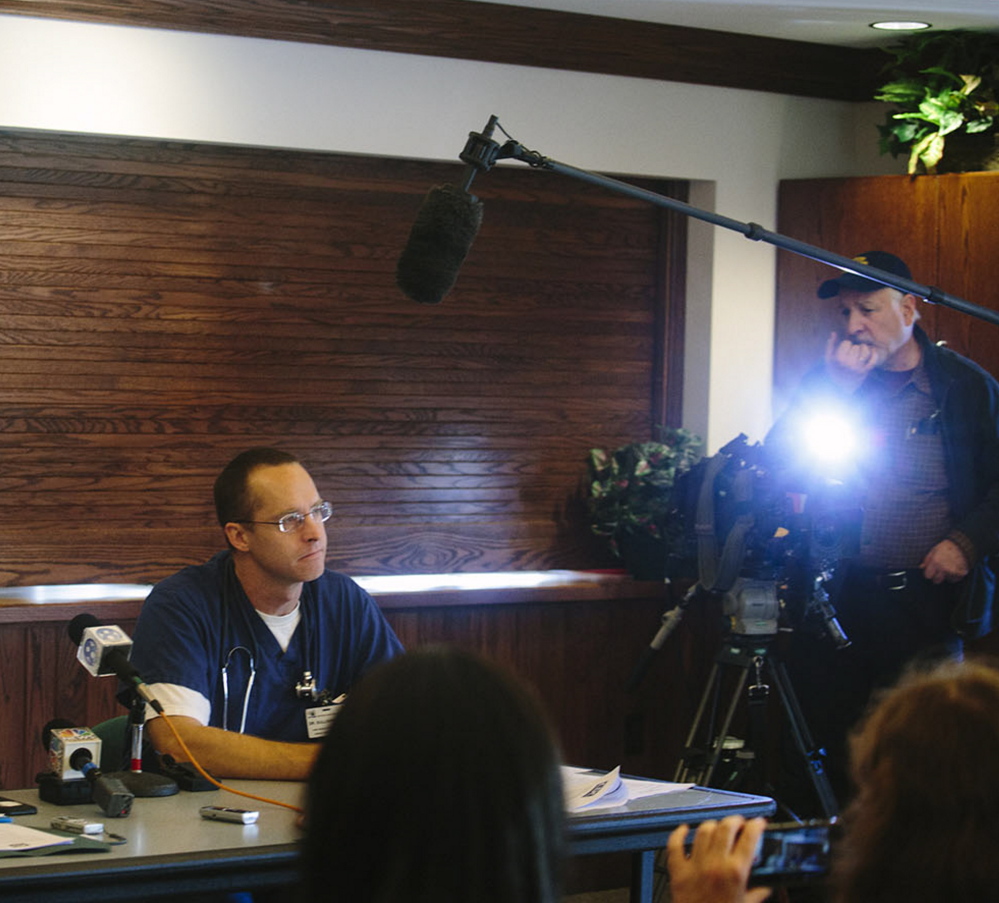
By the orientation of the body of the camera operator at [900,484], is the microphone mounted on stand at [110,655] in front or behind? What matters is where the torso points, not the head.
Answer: in front

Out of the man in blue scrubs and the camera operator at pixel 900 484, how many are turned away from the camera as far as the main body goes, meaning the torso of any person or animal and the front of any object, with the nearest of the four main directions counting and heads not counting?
0

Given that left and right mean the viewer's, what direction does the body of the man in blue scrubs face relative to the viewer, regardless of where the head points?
facing the viewer and to the right of the viewer

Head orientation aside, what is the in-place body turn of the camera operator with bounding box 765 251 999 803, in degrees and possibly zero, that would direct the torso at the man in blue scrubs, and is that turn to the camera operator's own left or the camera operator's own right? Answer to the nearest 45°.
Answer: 0° — they already face them

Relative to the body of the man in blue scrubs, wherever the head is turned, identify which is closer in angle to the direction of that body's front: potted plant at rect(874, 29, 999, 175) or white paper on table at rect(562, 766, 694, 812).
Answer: the white paper on table

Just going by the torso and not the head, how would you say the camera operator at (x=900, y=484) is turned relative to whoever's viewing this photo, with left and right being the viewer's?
facing the viewer and to the left of the viewer

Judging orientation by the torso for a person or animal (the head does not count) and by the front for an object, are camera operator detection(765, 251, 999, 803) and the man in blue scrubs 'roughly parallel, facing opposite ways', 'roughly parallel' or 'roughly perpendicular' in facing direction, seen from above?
roughly perpendicular

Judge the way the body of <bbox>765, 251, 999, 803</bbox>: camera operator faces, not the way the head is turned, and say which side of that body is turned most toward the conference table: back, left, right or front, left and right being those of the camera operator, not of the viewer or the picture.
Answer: front
